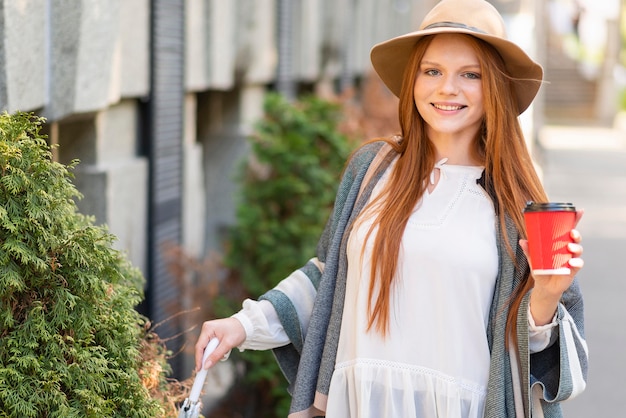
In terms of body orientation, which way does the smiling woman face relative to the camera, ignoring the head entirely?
toward the camera

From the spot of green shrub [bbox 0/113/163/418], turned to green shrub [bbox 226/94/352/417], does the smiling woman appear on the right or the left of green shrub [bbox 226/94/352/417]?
right

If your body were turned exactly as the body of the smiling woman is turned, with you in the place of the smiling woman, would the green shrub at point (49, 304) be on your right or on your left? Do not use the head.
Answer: on your right

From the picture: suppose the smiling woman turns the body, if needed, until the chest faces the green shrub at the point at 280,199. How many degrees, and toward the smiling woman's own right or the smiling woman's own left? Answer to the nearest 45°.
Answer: approximately 180°
